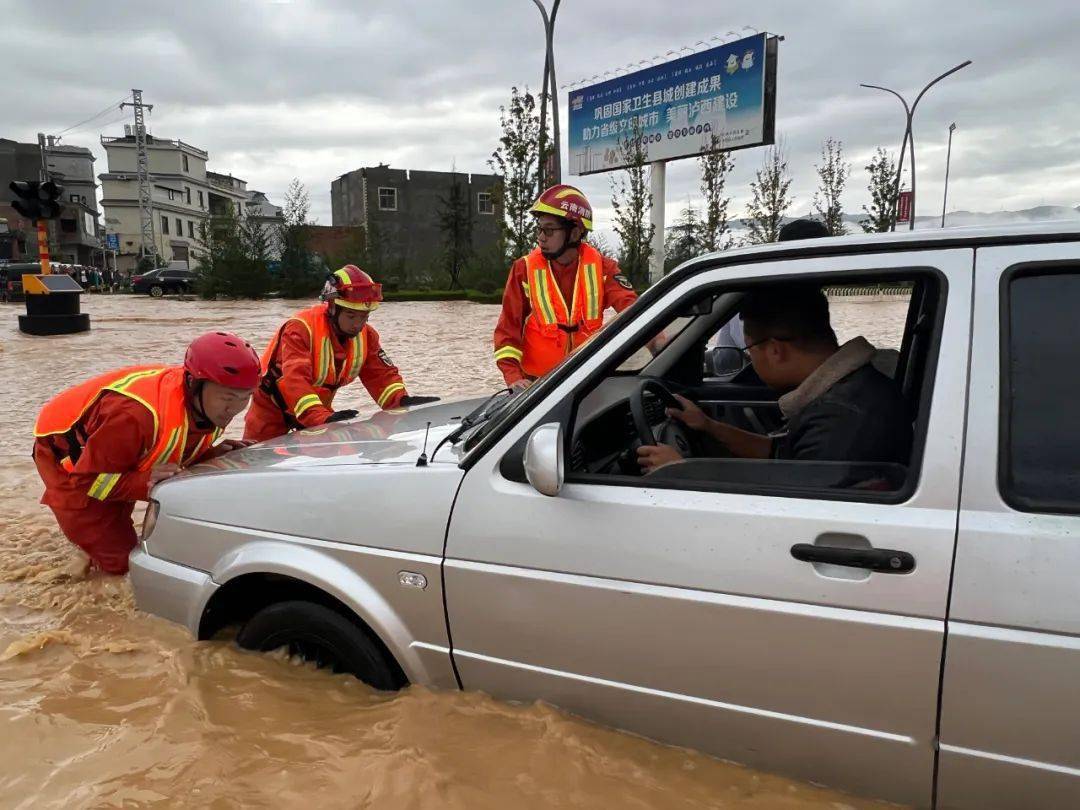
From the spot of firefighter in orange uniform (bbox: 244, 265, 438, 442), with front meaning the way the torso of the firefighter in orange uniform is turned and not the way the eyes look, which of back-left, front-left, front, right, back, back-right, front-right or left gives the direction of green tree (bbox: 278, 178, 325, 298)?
back-left

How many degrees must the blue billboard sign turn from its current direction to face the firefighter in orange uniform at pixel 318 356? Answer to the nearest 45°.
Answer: approximately 45° to its left

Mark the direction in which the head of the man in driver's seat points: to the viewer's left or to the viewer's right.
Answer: to the viewer's left

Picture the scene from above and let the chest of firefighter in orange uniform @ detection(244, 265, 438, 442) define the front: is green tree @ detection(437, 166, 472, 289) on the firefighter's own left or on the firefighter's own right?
on the firefighter's own left

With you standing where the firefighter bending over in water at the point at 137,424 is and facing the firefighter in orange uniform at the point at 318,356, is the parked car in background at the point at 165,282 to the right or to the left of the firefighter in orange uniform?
left

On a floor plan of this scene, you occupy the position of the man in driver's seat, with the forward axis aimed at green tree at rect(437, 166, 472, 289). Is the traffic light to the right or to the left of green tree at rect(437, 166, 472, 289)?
left

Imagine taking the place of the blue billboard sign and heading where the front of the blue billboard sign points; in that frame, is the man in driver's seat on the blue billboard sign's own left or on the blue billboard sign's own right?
on the blue billboard sign's own left

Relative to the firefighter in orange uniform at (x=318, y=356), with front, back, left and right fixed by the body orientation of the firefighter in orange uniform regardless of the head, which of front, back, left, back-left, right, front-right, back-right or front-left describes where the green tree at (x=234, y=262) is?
back-left

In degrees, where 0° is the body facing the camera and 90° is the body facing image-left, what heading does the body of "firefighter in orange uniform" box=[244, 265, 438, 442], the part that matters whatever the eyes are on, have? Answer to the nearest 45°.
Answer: approximately 315°

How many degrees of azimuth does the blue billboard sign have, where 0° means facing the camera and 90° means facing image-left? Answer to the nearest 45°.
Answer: approximately 45°

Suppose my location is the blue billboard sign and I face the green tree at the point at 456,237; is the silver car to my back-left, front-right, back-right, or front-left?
back-left
